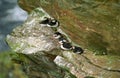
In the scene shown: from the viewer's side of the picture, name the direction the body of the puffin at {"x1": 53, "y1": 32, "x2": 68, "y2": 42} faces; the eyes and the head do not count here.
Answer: to the viewer's left

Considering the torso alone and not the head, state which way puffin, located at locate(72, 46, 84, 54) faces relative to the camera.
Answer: to the viewer's left

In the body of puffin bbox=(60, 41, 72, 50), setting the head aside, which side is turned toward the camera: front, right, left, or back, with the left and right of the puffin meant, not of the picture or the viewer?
left

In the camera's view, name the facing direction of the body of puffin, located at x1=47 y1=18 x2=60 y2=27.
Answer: to the viewer's right
